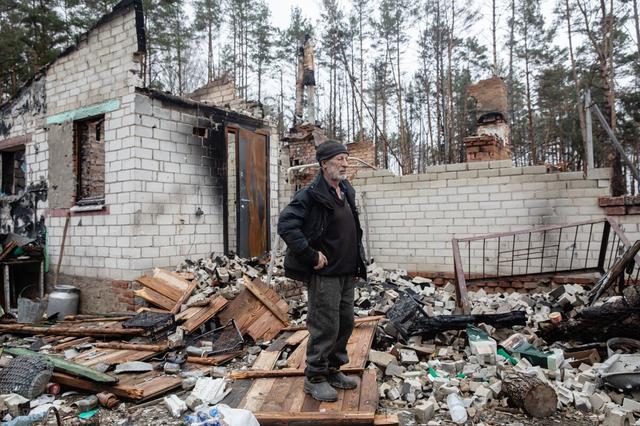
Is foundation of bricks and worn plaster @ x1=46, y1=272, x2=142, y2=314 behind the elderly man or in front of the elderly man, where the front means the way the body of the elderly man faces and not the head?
behind

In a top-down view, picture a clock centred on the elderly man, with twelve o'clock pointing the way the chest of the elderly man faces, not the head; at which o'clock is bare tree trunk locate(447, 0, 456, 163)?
The bare tree trunk is roughly at 8 o'clock from the elderly man.

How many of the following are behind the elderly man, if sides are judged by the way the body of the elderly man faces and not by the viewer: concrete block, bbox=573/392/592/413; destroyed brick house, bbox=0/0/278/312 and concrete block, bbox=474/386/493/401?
1

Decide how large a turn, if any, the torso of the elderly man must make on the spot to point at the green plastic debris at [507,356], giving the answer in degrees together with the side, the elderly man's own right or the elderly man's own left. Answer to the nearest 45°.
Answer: approximately 90° to the elderly man's own left

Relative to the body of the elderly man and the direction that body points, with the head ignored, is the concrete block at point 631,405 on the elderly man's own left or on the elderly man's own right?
on the elderly man's own left

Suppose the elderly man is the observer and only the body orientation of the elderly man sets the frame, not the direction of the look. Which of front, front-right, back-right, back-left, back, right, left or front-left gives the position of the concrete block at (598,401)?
front-left

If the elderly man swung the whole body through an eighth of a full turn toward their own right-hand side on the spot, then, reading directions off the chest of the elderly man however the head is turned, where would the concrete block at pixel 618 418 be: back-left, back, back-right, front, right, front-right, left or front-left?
left

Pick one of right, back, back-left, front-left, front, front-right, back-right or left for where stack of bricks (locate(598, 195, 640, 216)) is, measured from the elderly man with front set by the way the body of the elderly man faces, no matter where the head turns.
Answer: left
